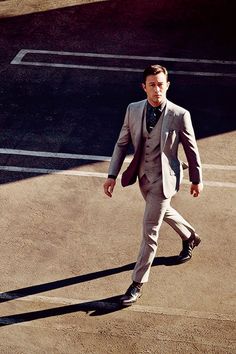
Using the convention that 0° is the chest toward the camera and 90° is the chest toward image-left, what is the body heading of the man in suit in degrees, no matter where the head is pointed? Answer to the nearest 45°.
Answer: approximately 45°
